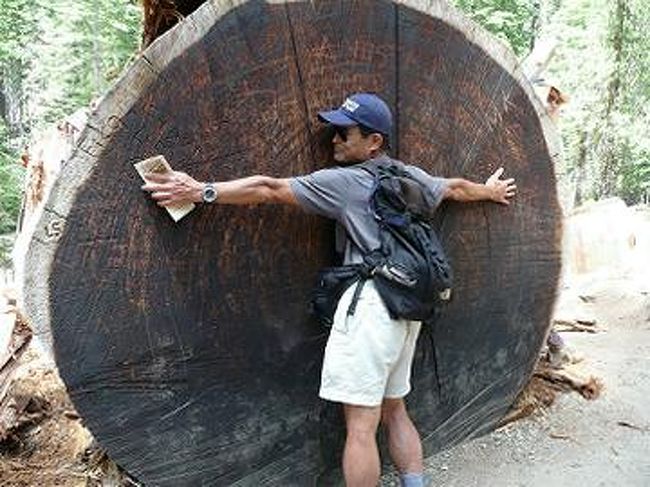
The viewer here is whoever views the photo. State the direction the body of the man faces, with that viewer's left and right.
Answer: facing away from the viewer and to the left of the viewer

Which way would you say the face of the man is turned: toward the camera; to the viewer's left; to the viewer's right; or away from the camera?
to the viewer's left
